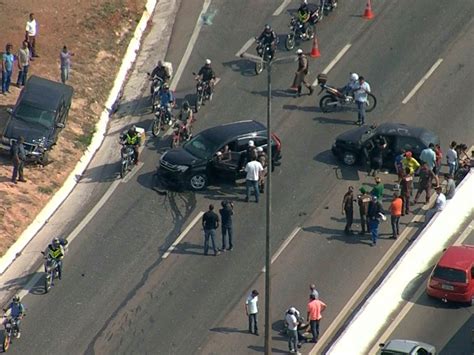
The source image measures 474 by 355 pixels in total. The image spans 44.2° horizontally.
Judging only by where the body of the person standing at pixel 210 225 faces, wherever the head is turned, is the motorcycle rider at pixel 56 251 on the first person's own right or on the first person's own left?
on the first person's own left

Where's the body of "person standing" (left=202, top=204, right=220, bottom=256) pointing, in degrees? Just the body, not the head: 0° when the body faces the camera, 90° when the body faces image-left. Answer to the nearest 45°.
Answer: approximately 180°

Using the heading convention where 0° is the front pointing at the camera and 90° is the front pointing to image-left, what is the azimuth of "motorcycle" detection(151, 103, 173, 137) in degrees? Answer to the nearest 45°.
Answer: approximately 45°

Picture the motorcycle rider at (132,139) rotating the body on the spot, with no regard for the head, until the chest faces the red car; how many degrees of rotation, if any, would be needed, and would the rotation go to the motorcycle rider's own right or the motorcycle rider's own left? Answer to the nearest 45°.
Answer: approximately 45° to the motorcycle rider's own left

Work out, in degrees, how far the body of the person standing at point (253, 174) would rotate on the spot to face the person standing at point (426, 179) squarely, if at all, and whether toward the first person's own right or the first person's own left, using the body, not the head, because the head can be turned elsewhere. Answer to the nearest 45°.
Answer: approximately 90° to the first person's own right
